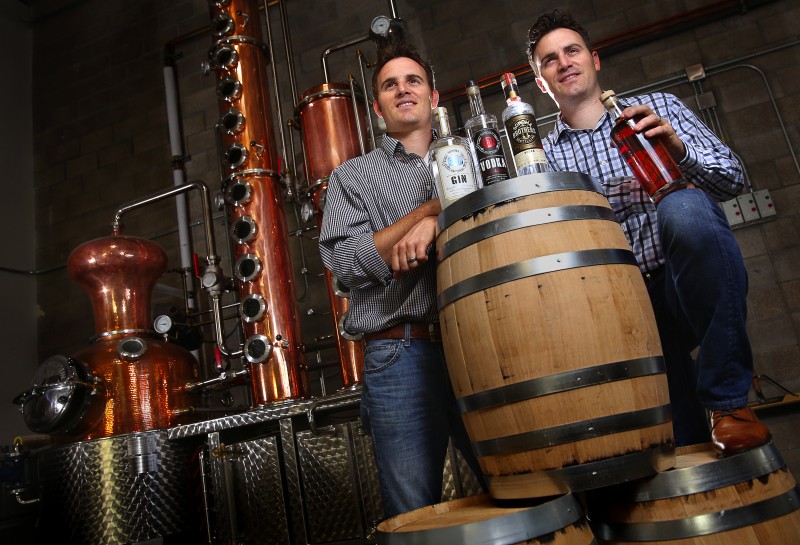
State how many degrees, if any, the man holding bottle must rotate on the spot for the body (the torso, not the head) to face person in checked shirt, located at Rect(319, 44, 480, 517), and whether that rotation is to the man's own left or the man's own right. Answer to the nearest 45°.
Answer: approximately 90° to the man's own right

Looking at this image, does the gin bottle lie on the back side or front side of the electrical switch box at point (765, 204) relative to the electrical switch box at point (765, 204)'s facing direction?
on the front side

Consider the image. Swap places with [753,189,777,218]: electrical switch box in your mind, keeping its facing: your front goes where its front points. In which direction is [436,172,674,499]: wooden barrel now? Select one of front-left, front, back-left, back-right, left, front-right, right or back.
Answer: front

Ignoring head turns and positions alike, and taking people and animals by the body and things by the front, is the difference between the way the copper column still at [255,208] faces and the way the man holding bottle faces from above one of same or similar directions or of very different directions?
same or similar directions

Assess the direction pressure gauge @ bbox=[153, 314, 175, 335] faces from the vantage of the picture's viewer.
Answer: facing the viewer

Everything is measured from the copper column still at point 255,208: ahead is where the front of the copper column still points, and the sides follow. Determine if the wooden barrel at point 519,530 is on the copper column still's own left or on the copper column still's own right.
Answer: on the copper column still's own left

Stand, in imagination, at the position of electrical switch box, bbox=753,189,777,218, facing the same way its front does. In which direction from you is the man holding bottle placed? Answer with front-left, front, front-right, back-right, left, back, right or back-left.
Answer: front

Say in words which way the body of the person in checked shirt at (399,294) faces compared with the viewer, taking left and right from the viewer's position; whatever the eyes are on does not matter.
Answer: facing the viewer and to the right of the viewer

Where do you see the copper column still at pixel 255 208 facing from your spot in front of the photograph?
facing the viewer and to the left of the viewer

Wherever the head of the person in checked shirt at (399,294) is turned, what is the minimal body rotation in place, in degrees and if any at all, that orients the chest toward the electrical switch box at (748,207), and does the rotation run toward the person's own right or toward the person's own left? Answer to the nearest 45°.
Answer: approximately 90° to the person's own left

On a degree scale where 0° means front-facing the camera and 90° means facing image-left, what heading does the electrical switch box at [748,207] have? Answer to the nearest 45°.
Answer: approximately 0°

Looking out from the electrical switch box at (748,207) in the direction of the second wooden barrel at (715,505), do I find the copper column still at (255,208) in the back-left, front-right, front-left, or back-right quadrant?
front-right

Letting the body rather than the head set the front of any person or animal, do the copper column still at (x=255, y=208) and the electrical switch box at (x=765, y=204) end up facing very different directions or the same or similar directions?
same or similar directions

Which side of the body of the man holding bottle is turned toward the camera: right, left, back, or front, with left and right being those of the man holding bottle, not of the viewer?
front

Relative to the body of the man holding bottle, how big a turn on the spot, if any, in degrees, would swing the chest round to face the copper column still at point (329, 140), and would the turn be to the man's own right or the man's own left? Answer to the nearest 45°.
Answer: approximately 135° to the man's own right
